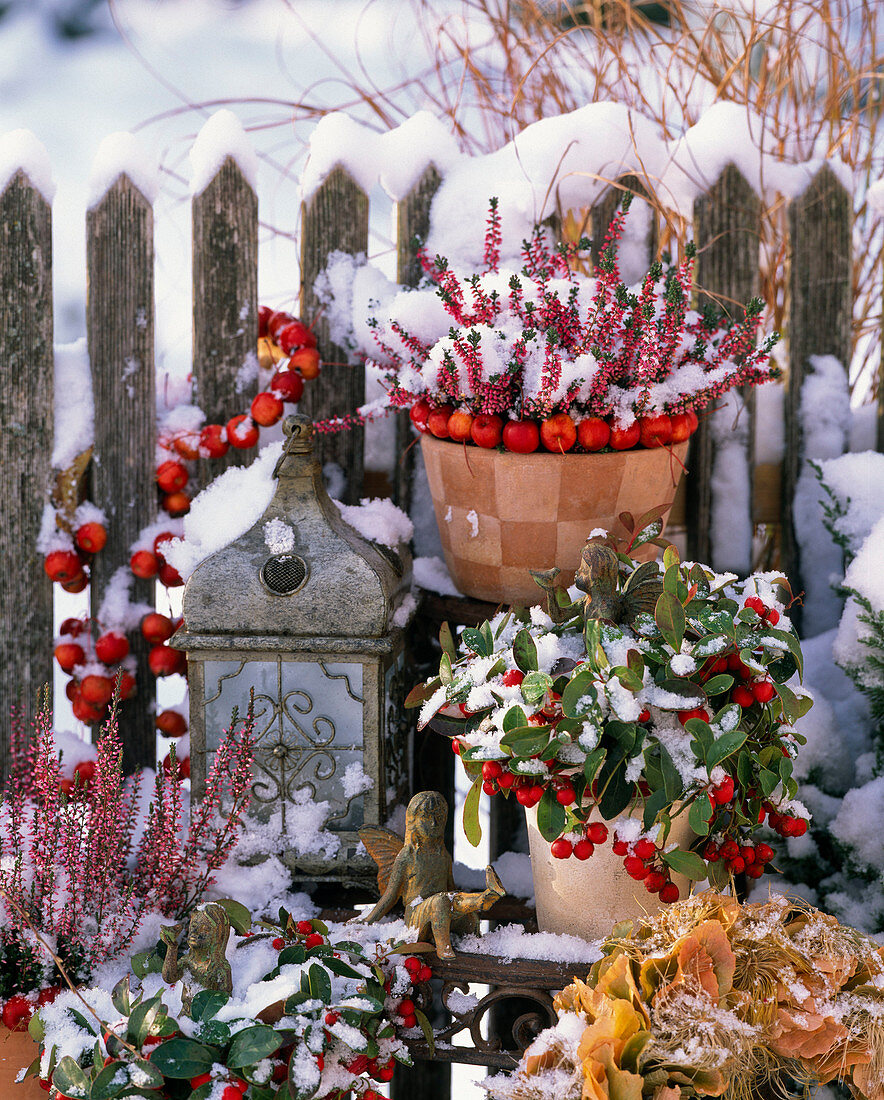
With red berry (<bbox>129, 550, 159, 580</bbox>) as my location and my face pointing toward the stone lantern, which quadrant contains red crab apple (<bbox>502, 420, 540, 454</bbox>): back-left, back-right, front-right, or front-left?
front-left

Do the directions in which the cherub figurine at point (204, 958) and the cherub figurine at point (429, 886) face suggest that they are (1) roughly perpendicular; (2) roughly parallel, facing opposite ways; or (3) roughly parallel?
roughly perpendicular

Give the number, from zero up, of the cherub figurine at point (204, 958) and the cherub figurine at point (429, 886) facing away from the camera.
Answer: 0

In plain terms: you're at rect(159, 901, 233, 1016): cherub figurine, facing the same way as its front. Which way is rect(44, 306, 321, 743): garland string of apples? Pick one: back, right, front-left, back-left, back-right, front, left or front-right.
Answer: back-right

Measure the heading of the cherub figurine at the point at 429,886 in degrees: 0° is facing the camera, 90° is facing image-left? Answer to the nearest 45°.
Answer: approximately 315°

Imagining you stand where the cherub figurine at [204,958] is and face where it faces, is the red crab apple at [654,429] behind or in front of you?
behind

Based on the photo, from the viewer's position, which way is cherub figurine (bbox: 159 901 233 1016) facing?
facing the viewer and to the left of the viewer
